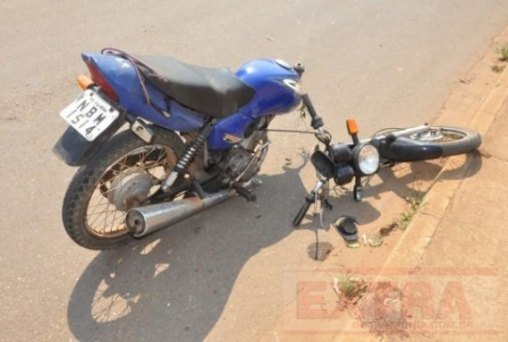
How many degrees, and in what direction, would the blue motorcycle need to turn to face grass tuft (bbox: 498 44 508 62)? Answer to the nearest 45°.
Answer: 0° — it already faces it

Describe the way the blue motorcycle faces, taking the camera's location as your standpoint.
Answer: facing away from the viewer and to the right of the viewer
